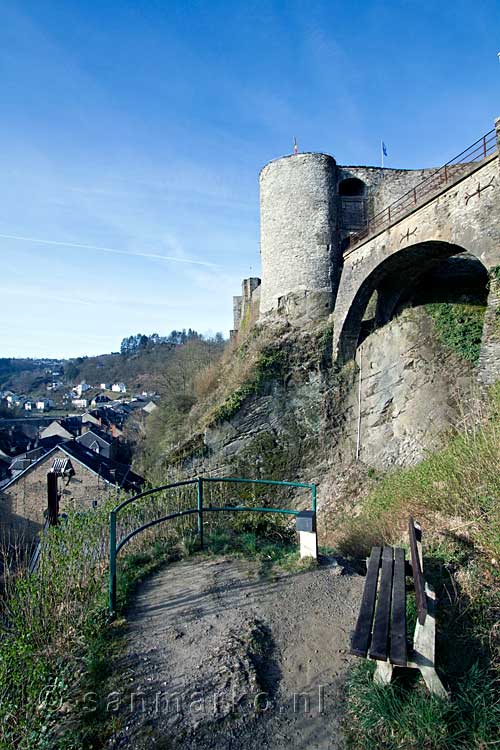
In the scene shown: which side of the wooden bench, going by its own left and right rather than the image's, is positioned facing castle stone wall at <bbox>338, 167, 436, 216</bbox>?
right

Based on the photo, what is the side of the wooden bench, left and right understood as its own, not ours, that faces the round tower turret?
right

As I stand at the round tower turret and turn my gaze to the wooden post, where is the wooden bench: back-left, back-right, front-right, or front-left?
front-left

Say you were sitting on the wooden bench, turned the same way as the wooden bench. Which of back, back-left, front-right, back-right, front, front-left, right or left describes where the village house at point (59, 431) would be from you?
front-right

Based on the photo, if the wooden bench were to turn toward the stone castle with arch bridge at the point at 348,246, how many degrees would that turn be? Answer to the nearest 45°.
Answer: approximately 90° to its right

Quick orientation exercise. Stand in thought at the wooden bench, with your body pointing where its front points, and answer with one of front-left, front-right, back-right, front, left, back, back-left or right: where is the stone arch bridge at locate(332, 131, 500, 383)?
right

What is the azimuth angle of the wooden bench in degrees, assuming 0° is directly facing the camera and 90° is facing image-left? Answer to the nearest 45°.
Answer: approximately 90°

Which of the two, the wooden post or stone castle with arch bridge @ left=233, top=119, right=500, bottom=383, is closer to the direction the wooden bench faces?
the wooden post

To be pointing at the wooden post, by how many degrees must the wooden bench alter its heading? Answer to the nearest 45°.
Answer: approximately 45° to its right

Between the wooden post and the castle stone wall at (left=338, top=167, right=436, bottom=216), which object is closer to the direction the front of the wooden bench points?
the wooden post
